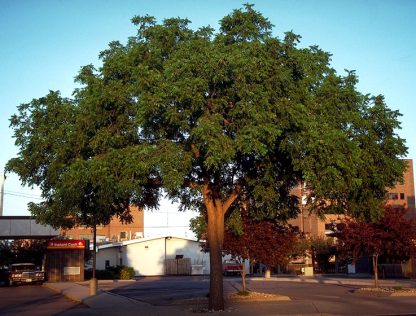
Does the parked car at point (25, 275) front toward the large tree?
yes

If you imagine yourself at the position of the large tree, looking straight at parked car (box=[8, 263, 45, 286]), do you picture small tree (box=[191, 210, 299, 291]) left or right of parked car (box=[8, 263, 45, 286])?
right

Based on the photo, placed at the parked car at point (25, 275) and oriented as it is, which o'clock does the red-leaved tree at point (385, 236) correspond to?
The red-leaved tree is roughly at 11 o'clock from the parked car.

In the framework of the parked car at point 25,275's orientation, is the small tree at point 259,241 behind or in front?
in front
